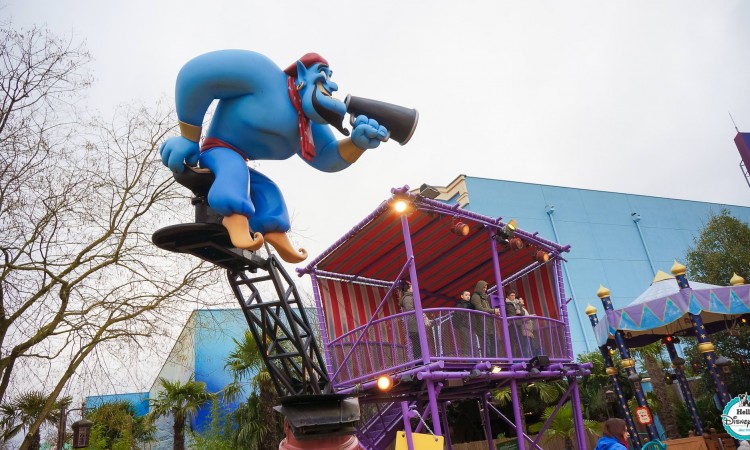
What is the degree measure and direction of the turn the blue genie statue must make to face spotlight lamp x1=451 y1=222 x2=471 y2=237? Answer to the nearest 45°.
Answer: approximately 45° to its left

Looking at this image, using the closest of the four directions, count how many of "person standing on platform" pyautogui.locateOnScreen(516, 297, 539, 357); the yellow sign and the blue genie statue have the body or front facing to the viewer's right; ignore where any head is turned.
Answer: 1

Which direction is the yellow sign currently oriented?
toward the camera

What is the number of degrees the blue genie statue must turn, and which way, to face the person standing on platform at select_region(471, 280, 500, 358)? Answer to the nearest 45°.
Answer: approximately 45° to its left

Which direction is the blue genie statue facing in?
to the viewer's right
